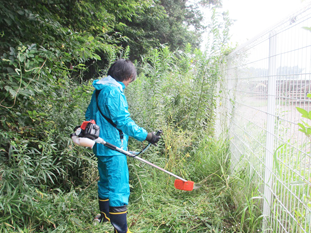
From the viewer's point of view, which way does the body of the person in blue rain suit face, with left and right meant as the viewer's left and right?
facing away from the viewer and to the right of the viewer

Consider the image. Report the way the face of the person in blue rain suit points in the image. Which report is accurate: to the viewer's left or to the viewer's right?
to the viewer's right

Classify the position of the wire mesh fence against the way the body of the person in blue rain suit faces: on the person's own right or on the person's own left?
on the person's own right
